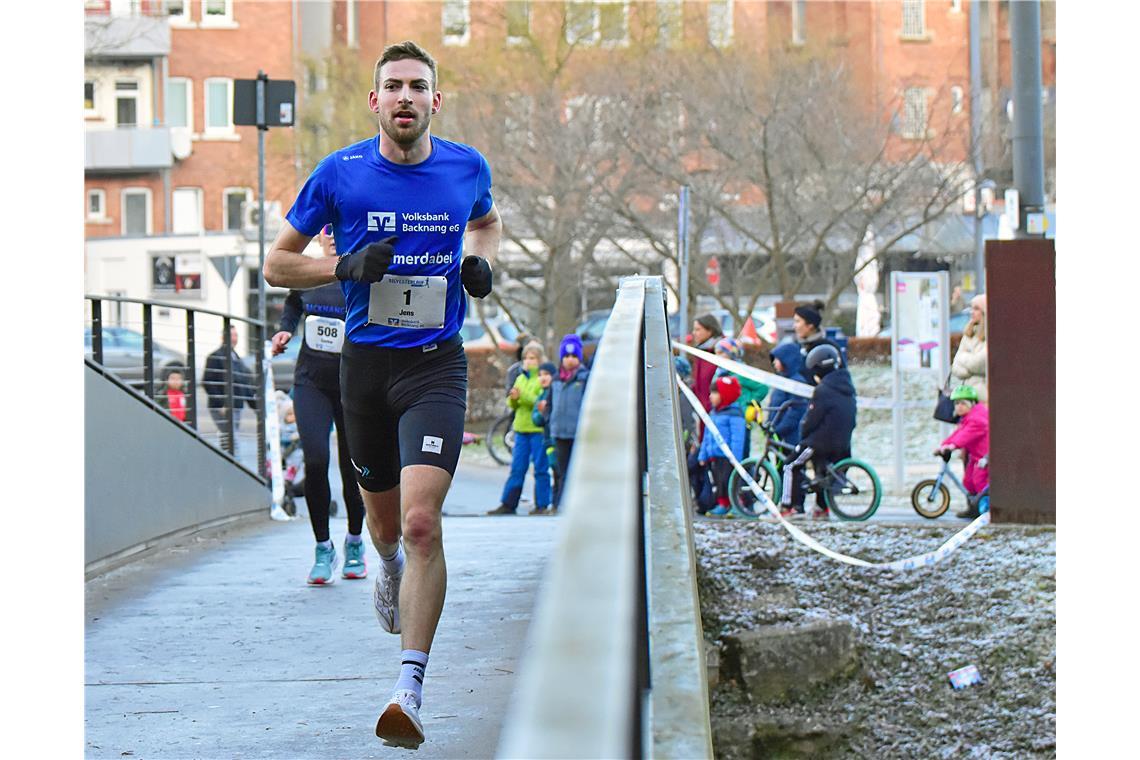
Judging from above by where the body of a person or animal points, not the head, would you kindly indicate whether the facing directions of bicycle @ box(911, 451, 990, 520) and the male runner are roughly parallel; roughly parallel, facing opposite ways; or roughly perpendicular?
roughly perpendicular

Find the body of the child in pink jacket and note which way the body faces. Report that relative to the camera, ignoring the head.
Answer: to the viewer's left

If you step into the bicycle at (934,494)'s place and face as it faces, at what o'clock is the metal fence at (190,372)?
The metal fence is roughly at 11 o'clock from the bicycle.

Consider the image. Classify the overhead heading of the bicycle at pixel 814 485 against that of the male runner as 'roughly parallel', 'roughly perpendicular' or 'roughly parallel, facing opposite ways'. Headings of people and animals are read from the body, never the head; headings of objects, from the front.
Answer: roughly perpendicular

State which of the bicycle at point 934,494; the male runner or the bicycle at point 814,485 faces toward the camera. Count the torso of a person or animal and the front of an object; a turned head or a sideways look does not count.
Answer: the male runner

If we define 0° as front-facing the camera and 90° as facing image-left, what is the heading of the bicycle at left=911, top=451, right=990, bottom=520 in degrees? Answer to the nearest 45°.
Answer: approximately 90°

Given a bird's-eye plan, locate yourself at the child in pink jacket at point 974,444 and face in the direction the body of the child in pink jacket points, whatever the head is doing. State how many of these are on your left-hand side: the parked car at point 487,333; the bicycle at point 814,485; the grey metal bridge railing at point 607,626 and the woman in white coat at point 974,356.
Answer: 1

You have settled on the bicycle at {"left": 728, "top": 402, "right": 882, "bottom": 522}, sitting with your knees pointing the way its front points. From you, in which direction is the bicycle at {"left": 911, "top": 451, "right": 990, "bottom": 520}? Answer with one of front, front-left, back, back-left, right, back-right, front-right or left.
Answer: back

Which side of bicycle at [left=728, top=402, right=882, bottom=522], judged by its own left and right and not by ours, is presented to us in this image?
left
